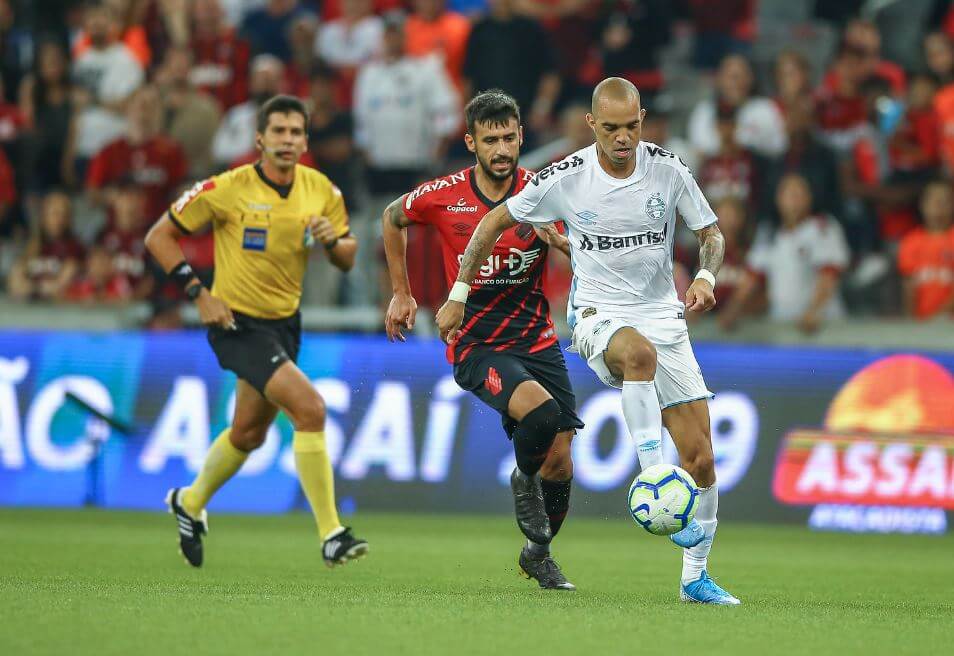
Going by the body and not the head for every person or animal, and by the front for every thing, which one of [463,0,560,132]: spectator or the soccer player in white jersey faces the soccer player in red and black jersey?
the spectator

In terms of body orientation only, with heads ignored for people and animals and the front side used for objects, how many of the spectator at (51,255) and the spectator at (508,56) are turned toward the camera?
2

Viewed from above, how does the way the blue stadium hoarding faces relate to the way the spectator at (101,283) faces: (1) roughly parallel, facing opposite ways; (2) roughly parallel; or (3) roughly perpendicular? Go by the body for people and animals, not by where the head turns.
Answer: roughly parallel

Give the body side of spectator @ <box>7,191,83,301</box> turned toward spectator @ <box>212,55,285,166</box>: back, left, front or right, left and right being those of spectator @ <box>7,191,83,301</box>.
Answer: left

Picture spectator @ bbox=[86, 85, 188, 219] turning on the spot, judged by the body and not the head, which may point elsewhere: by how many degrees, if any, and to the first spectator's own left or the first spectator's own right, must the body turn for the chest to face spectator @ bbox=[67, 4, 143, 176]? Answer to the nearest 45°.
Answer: approximately 180°

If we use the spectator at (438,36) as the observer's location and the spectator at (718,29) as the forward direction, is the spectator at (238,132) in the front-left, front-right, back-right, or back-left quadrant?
back-right

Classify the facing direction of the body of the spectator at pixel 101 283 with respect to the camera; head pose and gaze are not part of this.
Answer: toward the camera

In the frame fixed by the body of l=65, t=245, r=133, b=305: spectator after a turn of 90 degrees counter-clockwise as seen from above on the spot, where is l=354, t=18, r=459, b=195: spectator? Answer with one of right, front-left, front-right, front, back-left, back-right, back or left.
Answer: front

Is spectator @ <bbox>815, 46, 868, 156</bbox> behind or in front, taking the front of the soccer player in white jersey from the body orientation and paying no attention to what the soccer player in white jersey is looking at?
behind

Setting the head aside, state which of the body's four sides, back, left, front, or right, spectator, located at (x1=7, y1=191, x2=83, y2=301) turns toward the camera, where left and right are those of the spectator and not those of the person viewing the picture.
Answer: front

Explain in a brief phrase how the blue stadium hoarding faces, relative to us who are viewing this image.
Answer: facing the viewer

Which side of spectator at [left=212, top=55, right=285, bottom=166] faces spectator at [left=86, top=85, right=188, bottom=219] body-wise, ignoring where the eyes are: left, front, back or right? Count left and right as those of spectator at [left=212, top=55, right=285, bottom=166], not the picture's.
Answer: right

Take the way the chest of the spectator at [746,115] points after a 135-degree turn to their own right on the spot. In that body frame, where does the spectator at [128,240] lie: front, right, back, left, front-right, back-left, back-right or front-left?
front-left

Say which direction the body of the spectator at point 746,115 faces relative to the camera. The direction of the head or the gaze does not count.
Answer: toward the camera
